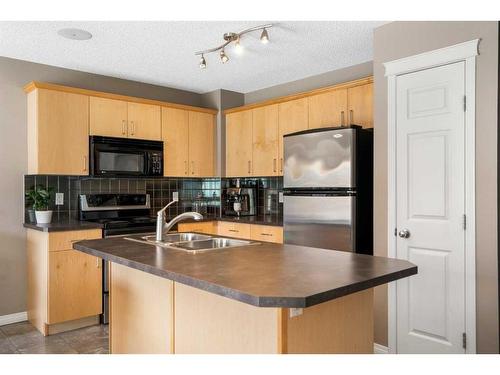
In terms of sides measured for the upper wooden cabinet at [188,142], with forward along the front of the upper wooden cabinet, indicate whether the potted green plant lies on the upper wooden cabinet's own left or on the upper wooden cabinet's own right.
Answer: on the upper wooden cabinet's own right

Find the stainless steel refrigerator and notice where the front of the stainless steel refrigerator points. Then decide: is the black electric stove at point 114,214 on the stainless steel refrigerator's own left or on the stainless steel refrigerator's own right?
on the stainless steel refrigerator's own right

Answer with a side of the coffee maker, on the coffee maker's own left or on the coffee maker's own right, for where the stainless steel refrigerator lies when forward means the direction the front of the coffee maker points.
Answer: on the coffee maker's own left

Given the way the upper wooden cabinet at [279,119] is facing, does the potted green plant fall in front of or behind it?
in front

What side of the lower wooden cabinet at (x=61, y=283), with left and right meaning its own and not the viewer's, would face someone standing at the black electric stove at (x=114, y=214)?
left
